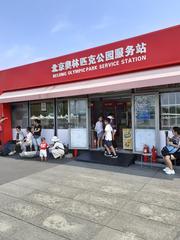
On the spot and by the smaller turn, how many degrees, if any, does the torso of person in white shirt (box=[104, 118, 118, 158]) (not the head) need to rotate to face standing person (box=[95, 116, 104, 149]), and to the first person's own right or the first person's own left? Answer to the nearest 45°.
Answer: approximately 90° to the first person's own right

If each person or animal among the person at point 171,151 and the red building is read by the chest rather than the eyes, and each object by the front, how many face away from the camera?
0

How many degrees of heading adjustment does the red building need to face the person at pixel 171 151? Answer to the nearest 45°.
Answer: approximately 90° to its left

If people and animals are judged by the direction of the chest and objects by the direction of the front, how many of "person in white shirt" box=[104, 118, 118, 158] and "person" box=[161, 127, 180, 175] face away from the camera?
0

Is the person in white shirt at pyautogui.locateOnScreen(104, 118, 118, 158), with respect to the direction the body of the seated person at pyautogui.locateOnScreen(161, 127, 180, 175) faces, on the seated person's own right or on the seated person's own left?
on the seated person's own right

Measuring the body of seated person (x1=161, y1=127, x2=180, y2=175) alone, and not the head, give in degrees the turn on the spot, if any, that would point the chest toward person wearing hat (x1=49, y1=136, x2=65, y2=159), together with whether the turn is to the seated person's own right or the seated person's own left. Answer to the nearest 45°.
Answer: approximately 45° to the seated person's own right

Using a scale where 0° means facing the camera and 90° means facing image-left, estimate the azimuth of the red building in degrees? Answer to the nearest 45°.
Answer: approximately 45°
